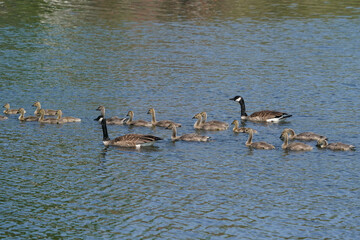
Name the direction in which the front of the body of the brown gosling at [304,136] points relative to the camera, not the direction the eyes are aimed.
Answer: to the viewer's left

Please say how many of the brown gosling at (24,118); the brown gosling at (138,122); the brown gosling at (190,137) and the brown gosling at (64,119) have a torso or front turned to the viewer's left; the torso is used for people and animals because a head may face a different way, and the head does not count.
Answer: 4

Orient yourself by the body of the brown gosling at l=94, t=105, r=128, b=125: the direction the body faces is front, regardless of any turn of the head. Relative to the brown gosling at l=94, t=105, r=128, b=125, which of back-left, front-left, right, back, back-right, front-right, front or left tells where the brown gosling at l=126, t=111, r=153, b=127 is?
back

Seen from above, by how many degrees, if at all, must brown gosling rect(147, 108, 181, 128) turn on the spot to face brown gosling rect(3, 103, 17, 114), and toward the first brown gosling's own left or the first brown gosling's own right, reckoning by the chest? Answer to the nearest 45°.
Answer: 0° — it already faces it

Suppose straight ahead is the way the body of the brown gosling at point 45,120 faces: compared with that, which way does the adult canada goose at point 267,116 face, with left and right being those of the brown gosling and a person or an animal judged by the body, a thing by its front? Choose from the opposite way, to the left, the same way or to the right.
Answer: the same way

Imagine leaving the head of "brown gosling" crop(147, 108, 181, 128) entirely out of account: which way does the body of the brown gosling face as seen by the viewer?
to the viewer's left

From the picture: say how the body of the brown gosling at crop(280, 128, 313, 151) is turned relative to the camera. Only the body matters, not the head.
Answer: to the viewer's left

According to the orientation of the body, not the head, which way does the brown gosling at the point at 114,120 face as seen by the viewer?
to the viewer's left

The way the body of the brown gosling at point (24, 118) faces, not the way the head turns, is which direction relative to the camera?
to the viewer's left

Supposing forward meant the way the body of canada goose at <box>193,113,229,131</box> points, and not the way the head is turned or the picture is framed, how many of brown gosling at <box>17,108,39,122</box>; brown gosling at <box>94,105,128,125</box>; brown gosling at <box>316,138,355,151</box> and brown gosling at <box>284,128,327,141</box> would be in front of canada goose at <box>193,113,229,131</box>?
2

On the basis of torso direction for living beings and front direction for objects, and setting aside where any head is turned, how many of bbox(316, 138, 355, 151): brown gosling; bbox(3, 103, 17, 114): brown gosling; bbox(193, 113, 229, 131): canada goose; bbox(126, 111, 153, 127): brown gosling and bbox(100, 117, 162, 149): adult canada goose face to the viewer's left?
5

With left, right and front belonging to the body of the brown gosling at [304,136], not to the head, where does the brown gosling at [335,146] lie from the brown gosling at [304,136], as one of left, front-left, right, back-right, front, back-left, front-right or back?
back-left

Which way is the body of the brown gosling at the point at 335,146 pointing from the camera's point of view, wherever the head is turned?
to the viewer's left

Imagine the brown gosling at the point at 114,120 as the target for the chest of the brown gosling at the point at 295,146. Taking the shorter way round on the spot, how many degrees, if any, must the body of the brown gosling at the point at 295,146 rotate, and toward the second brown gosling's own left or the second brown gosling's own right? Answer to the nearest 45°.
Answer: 0° — it already faces it

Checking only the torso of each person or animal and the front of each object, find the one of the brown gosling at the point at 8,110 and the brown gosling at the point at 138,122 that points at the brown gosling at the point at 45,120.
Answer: the brown gosling at the point at 138,122

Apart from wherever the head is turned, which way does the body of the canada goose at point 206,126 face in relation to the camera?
to the viewer's left

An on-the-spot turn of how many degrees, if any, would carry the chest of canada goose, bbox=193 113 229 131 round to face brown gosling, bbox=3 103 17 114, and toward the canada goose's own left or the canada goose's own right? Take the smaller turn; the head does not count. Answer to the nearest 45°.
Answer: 0° — it already faces it

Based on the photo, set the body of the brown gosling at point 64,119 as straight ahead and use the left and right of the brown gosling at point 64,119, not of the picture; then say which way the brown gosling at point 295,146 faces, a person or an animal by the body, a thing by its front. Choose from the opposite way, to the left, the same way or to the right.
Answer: the same way

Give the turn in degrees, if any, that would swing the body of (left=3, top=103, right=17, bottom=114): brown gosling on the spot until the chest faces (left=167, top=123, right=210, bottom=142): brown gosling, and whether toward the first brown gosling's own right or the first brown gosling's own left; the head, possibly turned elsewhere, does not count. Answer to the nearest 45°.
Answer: approximately 135° to the first brown gosling's own left

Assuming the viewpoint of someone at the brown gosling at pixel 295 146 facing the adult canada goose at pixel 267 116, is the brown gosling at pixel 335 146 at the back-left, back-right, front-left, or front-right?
back-right

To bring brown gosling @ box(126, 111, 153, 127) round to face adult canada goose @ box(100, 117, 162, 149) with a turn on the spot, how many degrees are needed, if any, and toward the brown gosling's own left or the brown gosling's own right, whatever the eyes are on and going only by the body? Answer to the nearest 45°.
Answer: approximately 90° to the brown gosling's own left

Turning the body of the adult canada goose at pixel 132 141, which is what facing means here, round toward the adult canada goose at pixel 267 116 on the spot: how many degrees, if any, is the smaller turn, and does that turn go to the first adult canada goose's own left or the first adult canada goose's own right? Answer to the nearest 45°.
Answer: approximately 135° to the first adult canada goose's own right
